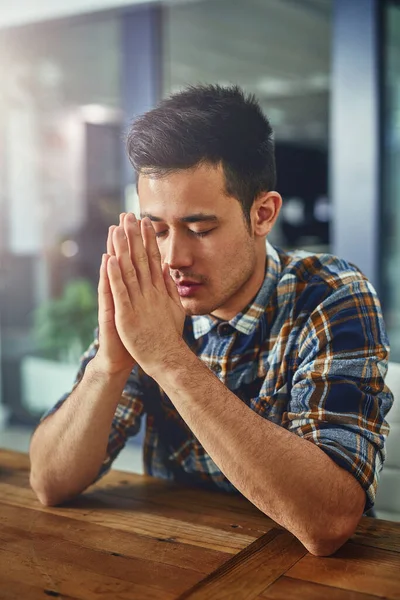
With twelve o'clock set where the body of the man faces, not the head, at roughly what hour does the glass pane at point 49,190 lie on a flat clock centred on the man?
The glass pane is roughly at 4 o'clock from the man.

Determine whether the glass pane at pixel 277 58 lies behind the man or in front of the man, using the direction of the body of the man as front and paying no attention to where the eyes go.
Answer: behind

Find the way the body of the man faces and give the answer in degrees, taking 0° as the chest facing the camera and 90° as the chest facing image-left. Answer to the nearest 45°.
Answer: approximately 45°

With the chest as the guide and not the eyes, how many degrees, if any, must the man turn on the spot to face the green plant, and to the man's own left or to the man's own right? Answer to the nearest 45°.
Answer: approximately 135° to the man's own right

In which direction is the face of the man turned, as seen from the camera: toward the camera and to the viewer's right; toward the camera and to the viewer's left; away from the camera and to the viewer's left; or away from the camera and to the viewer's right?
toward the camera and to the viewer's left
